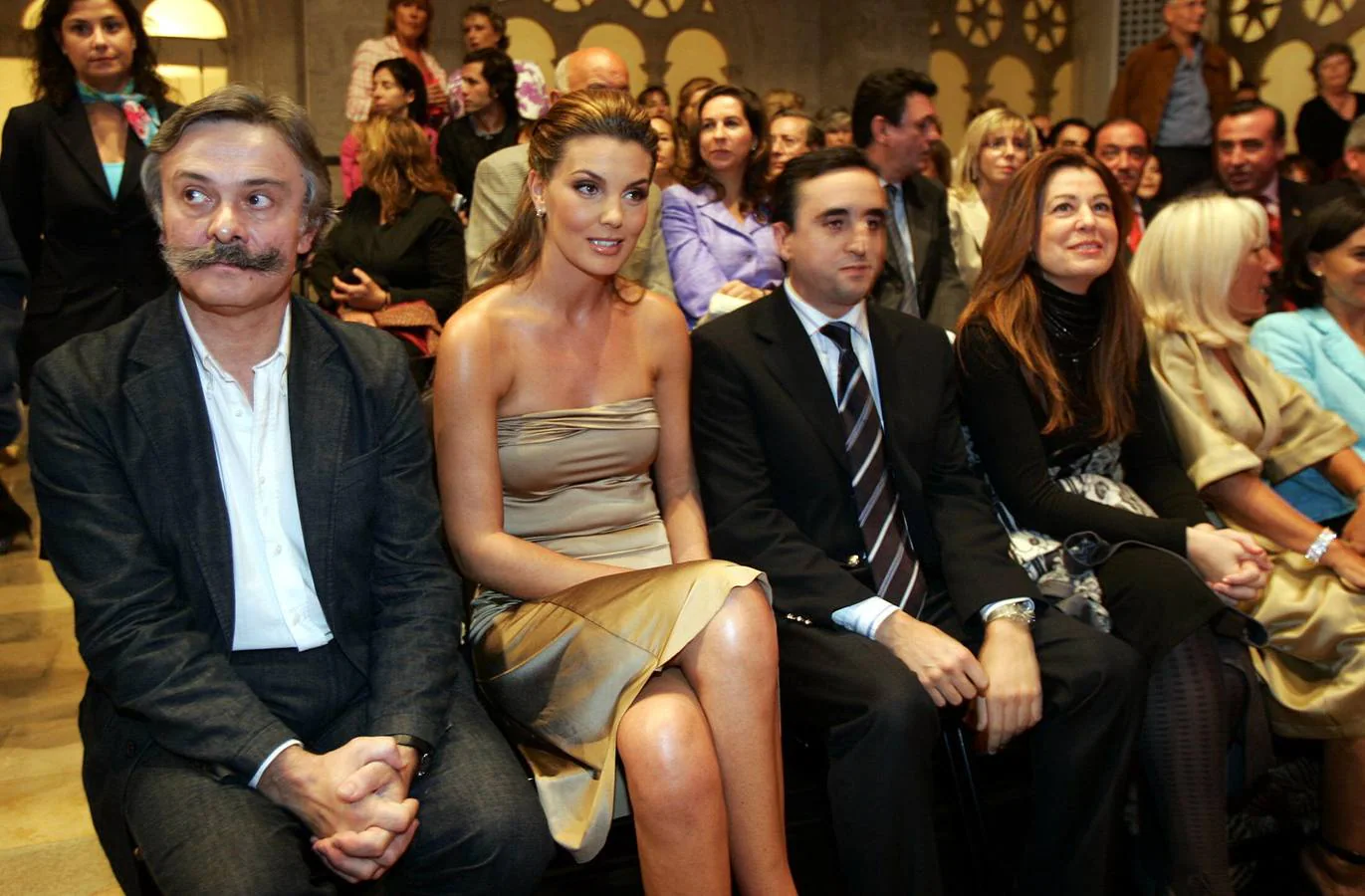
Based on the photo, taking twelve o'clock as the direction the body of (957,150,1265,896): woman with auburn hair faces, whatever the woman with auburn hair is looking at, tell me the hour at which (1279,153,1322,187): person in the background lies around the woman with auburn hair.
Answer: The person in the background is roughly at 8 o'clock from the woman with auburn hair.

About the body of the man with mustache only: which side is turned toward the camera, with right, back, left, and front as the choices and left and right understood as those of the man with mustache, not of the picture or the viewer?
front

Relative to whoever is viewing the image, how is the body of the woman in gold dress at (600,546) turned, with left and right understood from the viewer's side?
facing the viewer and to the right of the viewer

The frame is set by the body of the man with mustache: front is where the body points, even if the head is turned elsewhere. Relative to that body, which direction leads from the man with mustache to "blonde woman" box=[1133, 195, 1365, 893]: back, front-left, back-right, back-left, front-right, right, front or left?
left

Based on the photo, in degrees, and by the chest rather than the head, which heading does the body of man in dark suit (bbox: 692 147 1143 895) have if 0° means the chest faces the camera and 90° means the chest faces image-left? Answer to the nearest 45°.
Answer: approximately 315°

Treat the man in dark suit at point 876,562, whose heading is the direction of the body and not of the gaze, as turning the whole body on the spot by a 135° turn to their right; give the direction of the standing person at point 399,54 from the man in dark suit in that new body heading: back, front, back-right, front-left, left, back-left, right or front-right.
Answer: front-right

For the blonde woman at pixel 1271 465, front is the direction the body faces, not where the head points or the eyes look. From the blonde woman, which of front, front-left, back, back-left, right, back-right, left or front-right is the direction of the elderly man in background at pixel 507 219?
back-right

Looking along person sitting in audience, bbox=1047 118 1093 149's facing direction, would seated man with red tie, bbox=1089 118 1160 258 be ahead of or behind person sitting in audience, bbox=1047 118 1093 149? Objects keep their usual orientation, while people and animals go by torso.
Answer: ahead

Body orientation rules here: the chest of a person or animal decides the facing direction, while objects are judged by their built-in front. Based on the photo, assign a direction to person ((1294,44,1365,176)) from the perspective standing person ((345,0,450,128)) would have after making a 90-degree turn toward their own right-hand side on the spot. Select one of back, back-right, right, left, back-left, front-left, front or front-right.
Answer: back-left

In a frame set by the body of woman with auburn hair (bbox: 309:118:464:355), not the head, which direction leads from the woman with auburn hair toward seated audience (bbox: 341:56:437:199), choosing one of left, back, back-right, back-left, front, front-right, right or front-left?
back-right

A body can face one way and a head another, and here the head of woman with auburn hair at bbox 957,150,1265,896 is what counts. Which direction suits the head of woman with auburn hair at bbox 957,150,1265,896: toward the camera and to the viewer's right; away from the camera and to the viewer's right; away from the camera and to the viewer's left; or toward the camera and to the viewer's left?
toward the camera and to the viewer's right

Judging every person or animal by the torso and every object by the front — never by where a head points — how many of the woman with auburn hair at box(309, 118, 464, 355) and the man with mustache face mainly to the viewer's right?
0
